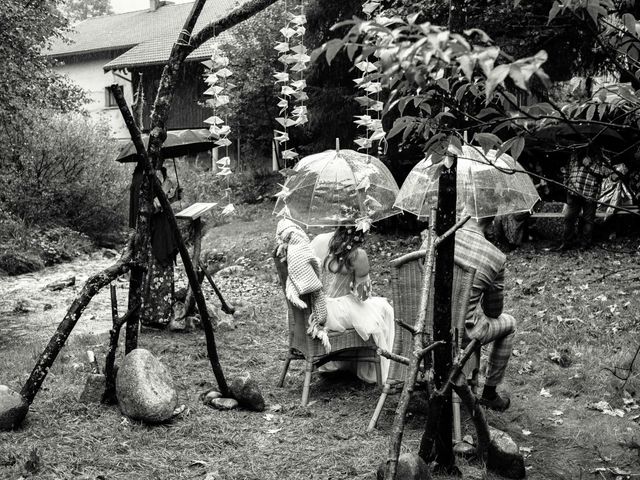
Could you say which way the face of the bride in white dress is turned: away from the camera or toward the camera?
away from the camera

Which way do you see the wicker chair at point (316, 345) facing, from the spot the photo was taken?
facing away from the viewer and to the right of the viewer

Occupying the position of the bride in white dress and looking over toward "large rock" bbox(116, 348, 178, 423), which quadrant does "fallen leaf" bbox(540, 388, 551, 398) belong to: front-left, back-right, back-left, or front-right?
back-left

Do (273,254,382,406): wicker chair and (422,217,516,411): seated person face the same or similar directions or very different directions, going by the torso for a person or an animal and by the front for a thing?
same or similar directions

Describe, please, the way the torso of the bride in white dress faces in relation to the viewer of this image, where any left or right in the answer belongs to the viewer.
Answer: facing away from the viewer and to the right of the viewer

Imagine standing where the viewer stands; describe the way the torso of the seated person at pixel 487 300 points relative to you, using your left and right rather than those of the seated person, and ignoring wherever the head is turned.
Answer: facing away from the viewer and to the right of the viewer

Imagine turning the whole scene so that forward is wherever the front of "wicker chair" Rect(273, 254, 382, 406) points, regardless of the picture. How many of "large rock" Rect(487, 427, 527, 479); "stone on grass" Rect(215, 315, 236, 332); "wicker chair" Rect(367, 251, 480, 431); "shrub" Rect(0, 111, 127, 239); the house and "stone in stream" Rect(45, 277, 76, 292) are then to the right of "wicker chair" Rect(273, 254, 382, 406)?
2

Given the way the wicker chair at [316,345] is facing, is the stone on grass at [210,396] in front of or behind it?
behind

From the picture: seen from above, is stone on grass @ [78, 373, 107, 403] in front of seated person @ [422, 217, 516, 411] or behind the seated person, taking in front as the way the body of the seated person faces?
behind

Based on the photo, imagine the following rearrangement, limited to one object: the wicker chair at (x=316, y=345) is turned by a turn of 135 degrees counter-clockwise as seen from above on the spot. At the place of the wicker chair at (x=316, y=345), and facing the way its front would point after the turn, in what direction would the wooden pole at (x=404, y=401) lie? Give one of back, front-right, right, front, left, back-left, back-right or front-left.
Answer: left

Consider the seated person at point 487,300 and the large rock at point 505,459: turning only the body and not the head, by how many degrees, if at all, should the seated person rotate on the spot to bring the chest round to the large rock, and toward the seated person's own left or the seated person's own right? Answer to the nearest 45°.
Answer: approximately 135° to the seated person's own right

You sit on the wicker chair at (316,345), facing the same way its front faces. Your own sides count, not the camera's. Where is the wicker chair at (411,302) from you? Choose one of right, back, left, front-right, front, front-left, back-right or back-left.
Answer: right

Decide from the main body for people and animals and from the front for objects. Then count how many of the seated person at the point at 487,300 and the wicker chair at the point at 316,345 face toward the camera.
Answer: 0

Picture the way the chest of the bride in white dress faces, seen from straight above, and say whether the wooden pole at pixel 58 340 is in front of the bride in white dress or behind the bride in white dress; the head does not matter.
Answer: behind

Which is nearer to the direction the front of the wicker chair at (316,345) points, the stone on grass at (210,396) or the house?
the house

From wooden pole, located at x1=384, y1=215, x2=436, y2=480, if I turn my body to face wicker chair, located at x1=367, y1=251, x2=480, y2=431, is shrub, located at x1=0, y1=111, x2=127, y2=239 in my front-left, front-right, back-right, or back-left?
front-left
